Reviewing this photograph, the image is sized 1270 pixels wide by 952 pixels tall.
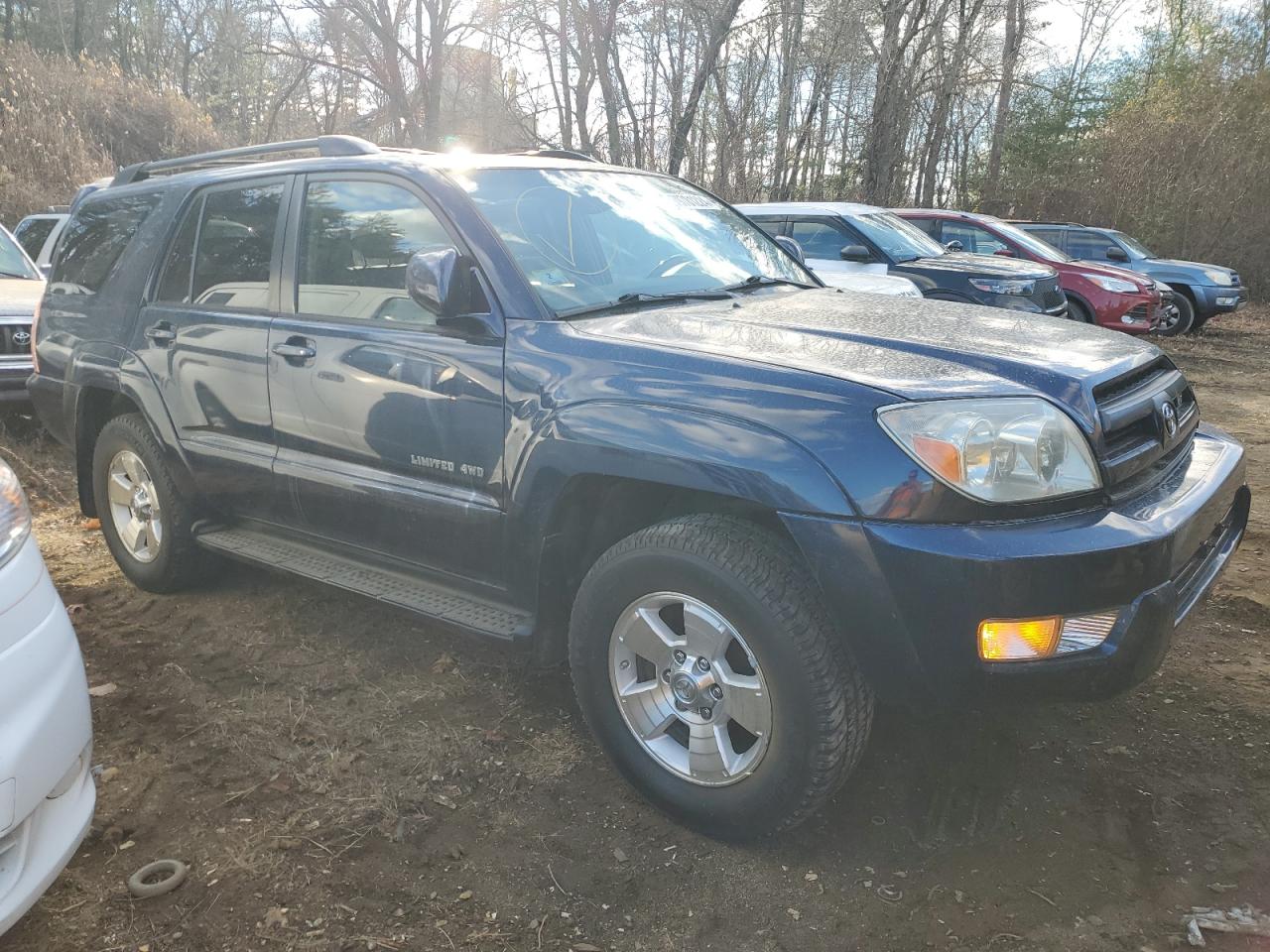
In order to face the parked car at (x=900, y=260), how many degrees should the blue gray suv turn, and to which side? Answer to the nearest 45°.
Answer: approximately 90° to its right

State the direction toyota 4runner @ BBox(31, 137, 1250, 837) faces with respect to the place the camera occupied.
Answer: facing the viewer and to the right of the viewer

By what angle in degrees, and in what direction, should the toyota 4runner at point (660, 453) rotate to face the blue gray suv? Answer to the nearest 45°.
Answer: approximately 90° to its left

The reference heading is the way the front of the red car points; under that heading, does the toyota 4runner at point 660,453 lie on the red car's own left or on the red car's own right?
on the red car's own right

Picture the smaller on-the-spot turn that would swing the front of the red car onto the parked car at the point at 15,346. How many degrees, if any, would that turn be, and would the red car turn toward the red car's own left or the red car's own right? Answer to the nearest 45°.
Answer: approximately 90° to the red car's own right

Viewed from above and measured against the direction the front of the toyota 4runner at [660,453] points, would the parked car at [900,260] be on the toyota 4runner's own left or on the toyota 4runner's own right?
on the toyota 4runner's own left

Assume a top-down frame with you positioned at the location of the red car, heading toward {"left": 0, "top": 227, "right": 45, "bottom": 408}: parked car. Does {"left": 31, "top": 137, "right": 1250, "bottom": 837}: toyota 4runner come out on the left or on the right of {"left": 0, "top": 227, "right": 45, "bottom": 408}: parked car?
left

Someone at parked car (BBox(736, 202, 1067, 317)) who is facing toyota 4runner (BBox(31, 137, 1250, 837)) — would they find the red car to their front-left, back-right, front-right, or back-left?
back-left

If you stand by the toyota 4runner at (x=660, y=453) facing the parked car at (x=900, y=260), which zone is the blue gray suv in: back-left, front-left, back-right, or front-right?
front-right

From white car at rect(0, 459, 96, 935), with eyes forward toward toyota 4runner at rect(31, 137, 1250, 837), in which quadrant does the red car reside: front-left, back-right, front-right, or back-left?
front-left

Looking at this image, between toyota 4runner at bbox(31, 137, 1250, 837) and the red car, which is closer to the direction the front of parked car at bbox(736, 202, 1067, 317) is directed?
the toyota 4runner

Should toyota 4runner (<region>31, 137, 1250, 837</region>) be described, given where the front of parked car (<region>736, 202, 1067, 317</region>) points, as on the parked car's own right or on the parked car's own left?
on the parked car's own right

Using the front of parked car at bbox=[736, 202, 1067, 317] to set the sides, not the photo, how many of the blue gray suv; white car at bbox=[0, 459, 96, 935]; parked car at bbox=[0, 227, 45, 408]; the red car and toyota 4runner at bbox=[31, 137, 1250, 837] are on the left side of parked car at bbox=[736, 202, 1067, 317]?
2
